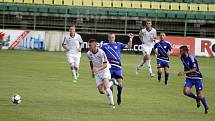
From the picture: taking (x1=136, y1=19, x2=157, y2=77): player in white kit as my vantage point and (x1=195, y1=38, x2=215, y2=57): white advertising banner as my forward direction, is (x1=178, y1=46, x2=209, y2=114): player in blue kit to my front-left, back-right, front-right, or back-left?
back-right

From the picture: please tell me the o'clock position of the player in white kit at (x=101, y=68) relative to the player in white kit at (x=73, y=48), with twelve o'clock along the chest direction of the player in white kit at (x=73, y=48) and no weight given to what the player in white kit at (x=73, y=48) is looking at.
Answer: the player in white kit at (x=101, y=68) is roughly at 12 o'clock from the player in white kit at (x=73, y=48).

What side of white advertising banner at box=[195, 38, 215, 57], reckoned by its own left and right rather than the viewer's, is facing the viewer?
front

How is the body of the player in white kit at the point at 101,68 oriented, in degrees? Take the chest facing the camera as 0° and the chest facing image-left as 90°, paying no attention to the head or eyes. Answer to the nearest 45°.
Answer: approximately 45°

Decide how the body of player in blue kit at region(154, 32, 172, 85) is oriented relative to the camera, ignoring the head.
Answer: toward the camera

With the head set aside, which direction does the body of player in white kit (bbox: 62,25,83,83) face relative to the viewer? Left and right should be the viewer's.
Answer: facing the viewer

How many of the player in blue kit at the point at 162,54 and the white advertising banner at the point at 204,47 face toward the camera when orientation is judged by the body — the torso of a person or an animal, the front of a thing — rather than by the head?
2
